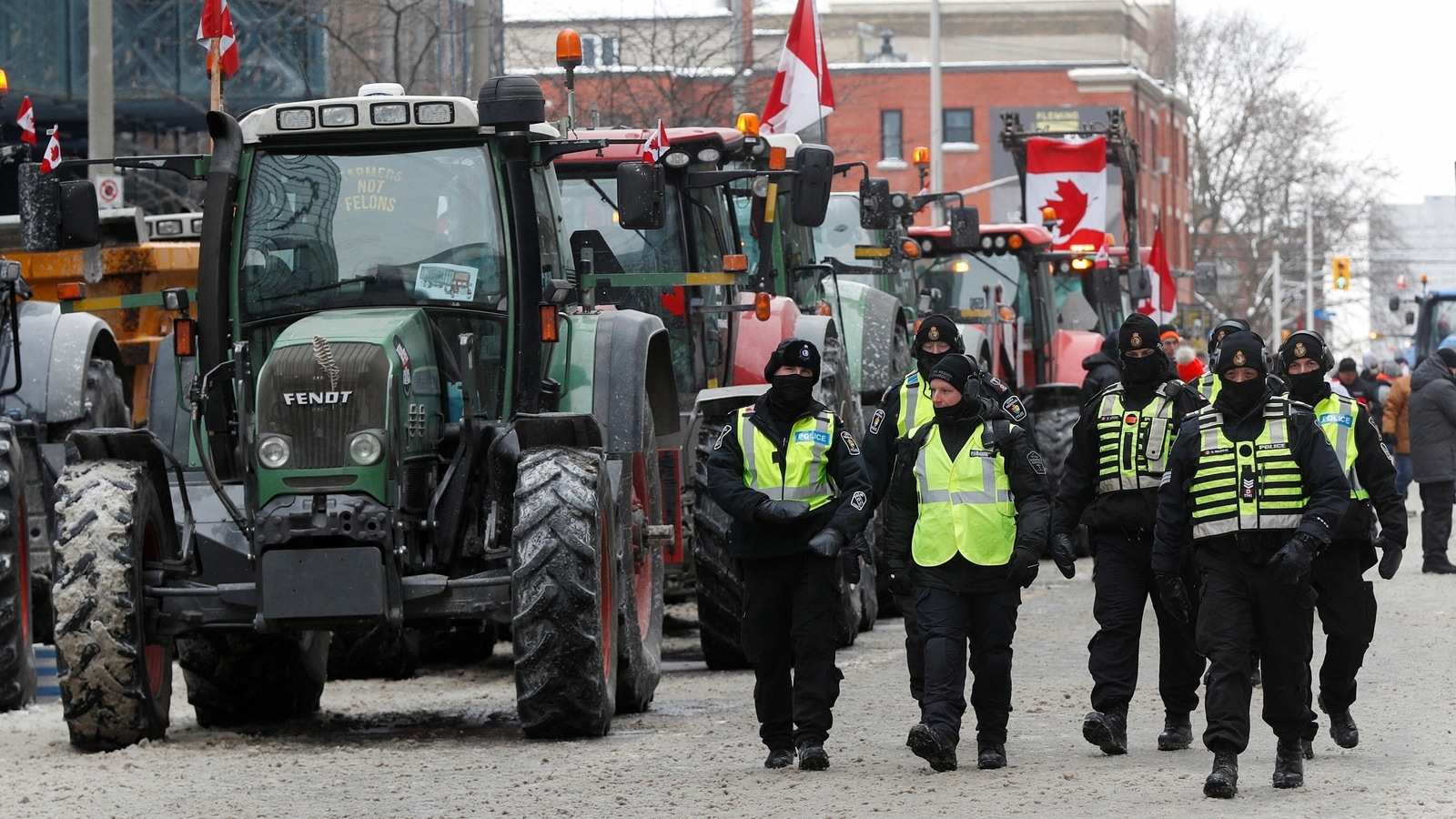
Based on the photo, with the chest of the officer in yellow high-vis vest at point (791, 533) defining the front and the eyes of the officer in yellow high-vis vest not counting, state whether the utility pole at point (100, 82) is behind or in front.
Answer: behind

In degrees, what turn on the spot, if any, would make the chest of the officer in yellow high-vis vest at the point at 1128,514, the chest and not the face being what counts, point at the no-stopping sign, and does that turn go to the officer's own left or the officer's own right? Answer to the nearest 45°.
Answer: approximately 135° to the officer's own right

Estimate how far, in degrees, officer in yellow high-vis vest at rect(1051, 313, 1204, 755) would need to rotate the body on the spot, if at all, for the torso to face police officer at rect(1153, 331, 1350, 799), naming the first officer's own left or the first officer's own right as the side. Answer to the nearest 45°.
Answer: approximately 45° to the first officer's own left

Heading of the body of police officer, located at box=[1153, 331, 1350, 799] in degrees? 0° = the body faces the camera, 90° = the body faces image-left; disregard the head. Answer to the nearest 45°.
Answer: approximately 0°

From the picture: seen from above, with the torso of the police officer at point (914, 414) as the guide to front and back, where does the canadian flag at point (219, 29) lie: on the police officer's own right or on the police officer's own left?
on the police officer's own right

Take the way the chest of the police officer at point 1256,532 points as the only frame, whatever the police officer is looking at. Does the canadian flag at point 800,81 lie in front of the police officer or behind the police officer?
behind

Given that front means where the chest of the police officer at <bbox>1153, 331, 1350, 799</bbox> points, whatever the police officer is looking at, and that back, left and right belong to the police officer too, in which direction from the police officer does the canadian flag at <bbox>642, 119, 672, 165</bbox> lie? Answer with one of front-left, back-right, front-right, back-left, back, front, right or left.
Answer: back-right

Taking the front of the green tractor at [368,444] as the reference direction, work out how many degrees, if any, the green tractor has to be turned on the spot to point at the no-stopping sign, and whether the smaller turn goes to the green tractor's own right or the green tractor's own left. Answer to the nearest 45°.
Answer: approximately 180°

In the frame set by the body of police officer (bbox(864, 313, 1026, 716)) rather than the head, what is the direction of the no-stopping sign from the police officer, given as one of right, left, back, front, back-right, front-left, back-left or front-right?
back-right
